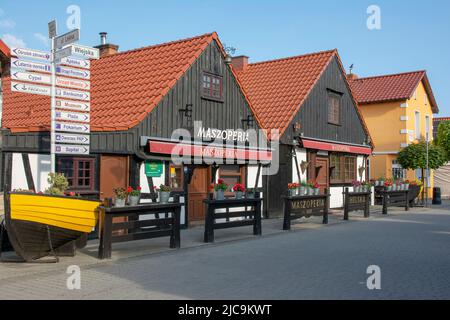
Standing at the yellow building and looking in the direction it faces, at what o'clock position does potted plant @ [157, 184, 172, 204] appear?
The potted plant is roughly at 2 o'clock from the yellow building.

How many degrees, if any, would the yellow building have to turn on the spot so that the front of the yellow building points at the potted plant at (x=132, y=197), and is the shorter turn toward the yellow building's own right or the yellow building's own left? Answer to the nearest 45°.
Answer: approximately 45° to the yellow building's own right

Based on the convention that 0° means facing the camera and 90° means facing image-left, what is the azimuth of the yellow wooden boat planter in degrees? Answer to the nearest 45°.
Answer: approximately 45°

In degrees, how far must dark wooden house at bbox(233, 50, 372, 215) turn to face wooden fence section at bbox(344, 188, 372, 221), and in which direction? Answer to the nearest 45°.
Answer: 0° — it already faces it

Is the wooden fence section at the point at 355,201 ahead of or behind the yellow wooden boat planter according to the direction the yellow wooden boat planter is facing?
behind

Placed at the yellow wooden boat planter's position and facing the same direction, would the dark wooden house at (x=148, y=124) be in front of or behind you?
behind

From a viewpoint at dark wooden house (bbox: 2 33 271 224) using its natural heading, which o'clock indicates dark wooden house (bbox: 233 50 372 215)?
dark wooden house (bbox: 233 50 372 215) is roughly at 9 o'clock from dark wooden house (bbox: 2 33 271 224).

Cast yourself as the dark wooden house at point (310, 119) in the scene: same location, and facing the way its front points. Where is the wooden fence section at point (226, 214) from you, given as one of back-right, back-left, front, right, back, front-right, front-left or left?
front-right

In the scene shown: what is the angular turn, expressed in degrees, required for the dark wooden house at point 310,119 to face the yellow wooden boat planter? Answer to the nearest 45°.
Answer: approximately 45° to its right

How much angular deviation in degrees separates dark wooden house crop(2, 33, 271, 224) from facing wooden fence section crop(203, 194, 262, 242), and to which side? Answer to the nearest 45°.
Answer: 0° — it already faces it

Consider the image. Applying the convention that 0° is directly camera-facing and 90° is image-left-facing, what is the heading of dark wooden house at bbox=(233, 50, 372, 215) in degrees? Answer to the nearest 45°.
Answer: approximately 315°

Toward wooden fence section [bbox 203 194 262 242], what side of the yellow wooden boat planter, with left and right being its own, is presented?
back

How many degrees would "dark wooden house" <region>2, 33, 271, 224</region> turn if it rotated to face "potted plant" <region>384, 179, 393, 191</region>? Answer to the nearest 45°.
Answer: approximately 90° to its left
